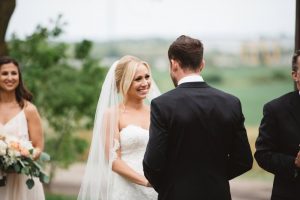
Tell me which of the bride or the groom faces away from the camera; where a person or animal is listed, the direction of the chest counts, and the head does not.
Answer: the groom

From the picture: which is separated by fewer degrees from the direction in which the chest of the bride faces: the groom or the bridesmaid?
the groom

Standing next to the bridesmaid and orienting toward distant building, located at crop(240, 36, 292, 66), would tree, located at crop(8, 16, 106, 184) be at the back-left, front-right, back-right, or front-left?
front-left

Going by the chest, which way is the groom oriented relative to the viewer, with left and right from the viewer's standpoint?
facing away from the viewer

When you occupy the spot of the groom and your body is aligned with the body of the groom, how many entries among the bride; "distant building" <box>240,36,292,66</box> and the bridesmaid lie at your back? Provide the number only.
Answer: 0

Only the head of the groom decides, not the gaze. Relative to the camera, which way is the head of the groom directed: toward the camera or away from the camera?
away from the camera

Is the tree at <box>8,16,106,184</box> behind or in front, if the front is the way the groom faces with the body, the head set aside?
in front

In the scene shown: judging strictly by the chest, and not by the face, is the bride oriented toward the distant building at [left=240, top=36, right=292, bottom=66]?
no

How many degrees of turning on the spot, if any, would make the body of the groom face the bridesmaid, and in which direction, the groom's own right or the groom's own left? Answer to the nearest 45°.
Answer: approximately 45° to the groom's own left

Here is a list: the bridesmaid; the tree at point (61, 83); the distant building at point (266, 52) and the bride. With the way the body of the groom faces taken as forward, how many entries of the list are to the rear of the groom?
0

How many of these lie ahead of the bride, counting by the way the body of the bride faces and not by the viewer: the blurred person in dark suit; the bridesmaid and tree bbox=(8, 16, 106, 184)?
1

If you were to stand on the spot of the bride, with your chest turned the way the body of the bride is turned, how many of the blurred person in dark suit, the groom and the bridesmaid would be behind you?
1

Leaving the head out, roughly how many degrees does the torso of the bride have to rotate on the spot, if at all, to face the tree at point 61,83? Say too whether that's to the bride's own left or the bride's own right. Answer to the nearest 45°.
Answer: approximately 135° to the bride's own left

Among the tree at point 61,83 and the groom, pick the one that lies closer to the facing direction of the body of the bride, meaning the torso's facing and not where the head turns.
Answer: the groom

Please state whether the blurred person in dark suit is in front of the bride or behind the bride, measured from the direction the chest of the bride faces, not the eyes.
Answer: in front

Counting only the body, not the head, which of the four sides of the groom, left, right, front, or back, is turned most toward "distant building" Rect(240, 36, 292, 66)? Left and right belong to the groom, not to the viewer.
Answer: front

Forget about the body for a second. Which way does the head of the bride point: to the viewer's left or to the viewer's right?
to the viewer's right

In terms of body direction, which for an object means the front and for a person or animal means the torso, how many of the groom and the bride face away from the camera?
1
